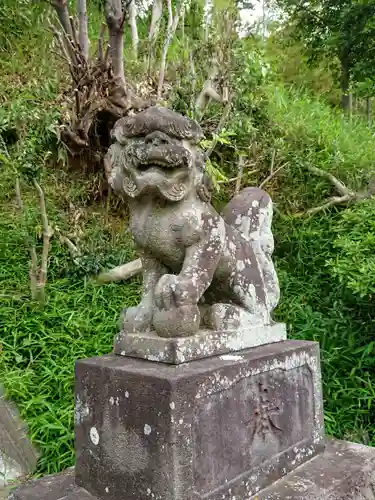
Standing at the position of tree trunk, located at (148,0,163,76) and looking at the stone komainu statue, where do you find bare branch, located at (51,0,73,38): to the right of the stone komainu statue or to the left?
right

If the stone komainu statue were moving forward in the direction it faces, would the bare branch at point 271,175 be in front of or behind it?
behind

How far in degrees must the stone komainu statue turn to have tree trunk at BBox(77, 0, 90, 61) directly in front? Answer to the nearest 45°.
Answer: approximately 135° to its right

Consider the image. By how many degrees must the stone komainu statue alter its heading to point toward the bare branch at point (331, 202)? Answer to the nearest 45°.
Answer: approximately 180°

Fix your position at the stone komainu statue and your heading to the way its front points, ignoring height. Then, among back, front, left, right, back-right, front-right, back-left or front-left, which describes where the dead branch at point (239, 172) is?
back-right

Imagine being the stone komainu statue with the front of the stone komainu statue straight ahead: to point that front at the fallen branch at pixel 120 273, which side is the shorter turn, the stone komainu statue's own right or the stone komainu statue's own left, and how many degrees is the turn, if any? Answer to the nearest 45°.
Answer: approximately 135° to the stone komainu statue's own right

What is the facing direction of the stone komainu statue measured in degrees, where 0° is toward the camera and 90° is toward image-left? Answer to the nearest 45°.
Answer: approximately 45°

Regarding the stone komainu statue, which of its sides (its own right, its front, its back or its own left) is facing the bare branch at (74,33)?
right

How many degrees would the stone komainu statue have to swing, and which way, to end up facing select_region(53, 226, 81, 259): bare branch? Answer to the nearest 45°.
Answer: approximately 90° to its right

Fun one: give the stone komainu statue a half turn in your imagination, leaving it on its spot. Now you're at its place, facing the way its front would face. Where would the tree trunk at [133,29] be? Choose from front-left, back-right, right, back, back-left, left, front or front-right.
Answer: front-left

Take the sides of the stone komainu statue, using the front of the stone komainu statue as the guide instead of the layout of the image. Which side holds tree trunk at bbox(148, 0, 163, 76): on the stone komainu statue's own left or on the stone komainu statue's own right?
on the stone komainu statue's own right
